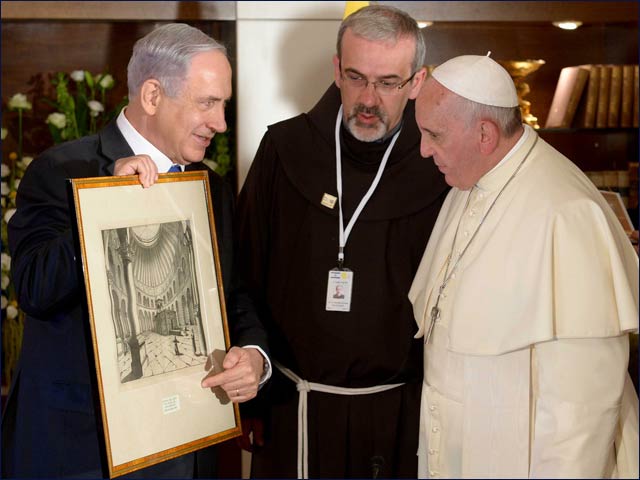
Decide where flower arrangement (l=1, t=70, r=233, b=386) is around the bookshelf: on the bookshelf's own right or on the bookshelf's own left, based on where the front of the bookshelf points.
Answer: on the bookshelf's own right

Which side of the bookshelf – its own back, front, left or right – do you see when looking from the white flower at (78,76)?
right

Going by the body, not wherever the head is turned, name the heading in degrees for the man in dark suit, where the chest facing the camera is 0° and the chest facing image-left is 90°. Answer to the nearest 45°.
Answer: approximately 315°
